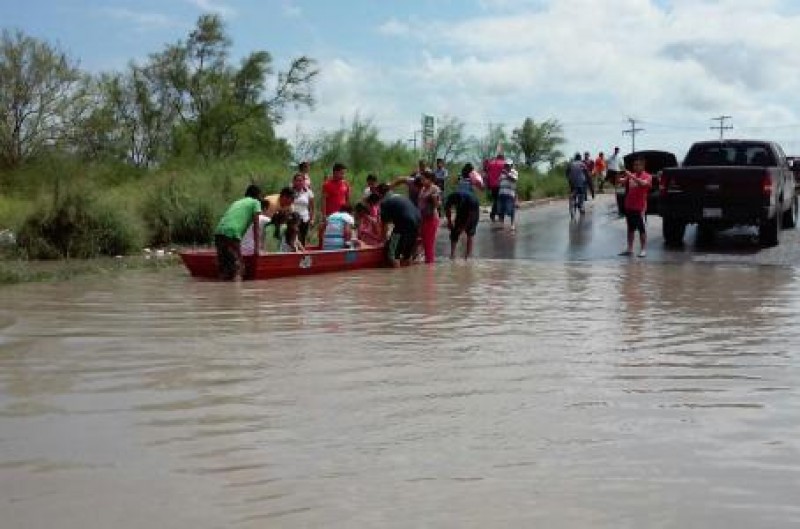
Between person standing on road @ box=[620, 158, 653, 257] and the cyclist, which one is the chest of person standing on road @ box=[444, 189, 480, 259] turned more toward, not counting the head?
the cyclist

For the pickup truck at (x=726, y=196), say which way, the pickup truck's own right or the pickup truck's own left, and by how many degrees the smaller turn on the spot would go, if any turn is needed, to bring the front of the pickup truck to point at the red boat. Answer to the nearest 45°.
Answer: approximately 135° to the pickup truck's own left

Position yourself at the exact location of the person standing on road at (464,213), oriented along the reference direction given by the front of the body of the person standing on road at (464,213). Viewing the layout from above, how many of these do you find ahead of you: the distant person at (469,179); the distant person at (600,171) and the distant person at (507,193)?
3

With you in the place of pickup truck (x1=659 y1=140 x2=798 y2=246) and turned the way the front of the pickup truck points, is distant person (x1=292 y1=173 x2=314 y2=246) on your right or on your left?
on your left

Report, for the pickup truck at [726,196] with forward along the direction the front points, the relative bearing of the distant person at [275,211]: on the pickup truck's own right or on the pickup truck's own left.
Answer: on the pickup truck's own left

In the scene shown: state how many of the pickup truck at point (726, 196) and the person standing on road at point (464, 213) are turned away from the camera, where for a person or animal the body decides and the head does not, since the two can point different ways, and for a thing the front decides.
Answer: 2

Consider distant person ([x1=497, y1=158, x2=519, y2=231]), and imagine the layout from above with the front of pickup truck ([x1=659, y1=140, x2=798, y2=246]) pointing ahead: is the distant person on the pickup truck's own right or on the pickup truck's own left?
on the pickup truck's own left

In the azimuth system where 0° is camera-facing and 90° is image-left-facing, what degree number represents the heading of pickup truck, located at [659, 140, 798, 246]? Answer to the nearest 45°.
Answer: approximately 180°

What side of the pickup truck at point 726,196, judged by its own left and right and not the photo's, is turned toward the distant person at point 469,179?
left

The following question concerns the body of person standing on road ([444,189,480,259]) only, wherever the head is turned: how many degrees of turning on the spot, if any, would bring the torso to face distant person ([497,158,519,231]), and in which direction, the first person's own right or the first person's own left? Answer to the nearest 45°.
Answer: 0° — they already face them

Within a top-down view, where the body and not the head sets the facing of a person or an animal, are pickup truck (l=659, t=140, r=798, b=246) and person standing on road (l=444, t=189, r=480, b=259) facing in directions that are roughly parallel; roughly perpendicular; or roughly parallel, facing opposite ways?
roughly parallel

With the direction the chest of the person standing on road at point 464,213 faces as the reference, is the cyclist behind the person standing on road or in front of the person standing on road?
in front

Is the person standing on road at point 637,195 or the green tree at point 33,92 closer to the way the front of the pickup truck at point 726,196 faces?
the green tree

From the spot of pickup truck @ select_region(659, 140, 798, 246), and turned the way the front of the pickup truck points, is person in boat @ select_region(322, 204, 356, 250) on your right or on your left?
on your left

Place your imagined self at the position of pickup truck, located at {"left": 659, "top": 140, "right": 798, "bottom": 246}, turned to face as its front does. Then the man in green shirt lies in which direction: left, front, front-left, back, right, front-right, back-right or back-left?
back-left

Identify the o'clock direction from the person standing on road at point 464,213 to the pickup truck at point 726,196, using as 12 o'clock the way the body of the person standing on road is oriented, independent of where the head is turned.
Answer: The pickup truck is roughly at 3 o'clock from the person standing on road.
